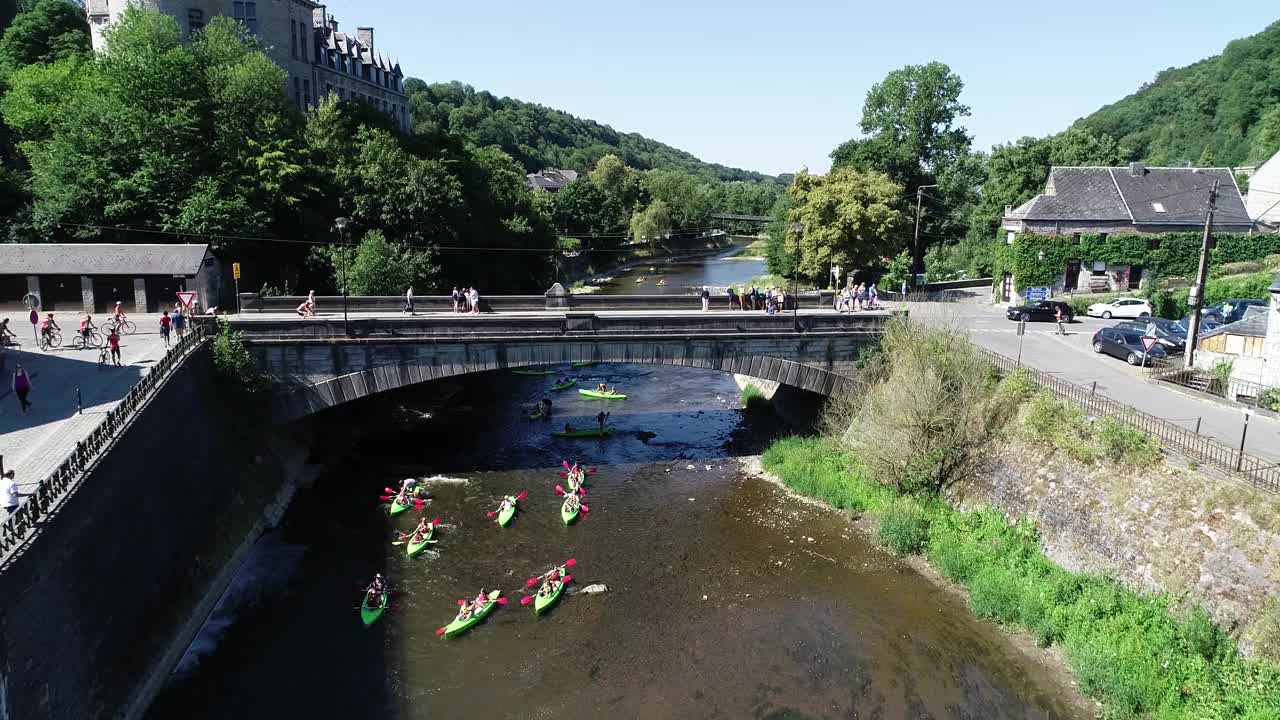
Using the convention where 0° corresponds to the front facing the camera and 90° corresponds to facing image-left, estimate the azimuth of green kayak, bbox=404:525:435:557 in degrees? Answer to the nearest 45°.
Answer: approximately 45°

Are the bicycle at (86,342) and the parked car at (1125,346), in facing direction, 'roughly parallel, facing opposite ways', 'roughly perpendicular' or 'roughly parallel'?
roughly perpendicular

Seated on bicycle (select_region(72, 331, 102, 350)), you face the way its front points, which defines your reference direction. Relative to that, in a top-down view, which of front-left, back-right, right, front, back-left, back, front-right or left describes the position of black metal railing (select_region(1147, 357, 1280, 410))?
front-right

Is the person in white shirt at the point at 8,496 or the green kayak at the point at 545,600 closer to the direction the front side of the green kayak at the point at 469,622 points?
the person in white shirt

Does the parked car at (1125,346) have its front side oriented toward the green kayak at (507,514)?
no

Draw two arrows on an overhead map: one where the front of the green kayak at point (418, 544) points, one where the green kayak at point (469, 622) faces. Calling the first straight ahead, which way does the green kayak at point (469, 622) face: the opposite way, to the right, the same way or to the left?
the same way

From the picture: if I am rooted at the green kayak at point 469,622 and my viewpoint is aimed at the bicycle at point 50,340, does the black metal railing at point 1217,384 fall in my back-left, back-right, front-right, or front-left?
back-right

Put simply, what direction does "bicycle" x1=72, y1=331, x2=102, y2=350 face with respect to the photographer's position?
facing to the right of the viewer

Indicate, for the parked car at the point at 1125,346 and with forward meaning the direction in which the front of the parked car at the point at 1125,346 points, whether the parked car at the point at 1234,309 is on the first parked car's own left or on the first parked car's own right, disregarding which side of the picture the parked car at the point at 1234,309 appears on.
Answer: on the first parked car's own left

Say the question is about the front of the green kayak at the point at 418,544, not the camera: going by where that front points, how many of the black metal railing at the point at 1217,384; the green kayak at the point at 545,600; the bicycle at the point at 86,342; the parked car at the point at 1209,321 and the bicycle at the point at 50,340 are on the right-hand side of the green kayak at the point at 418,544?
2

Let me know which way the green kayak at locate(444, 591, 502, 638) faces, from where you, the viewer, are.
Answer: facing the viewer and to the left of the viewer

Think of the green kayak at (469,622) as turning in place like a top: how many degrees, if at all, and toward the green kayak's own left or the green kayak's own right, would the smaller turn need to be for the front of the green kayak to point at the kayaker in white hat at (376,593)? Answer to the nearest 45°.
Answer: approximately 90° to the green kayak's own right
